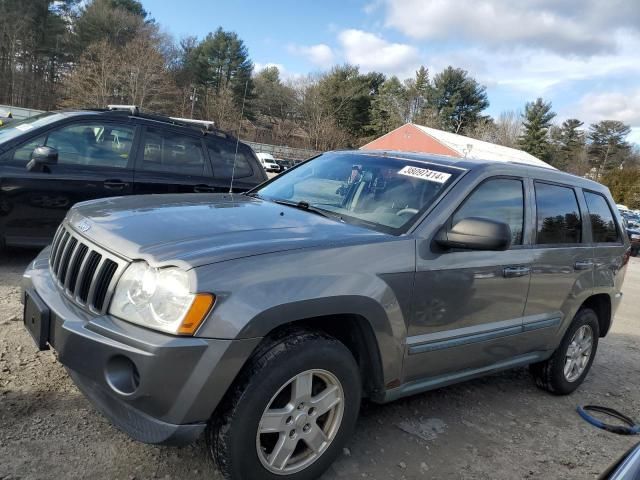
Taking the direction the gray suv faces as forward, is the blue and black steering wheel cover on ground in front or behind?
behind

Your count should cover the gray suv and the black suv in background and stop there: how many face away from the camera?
0

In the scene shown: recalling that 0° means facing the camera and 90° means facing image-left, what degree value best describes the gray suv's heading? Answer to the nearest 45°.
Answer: approximately 45°

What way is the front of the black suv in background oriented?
to the viewer's left

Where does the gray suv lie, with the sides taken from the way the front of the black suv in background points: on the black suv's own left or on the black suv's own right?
on the black suv's own left

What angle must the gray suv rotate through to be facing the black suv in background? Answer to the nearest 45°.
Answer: approximately 90° to its right

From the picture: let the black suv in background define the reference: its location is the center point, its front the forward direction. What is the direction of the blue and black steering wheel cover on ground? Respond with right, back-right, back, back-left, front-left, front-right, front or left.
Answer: back-left
